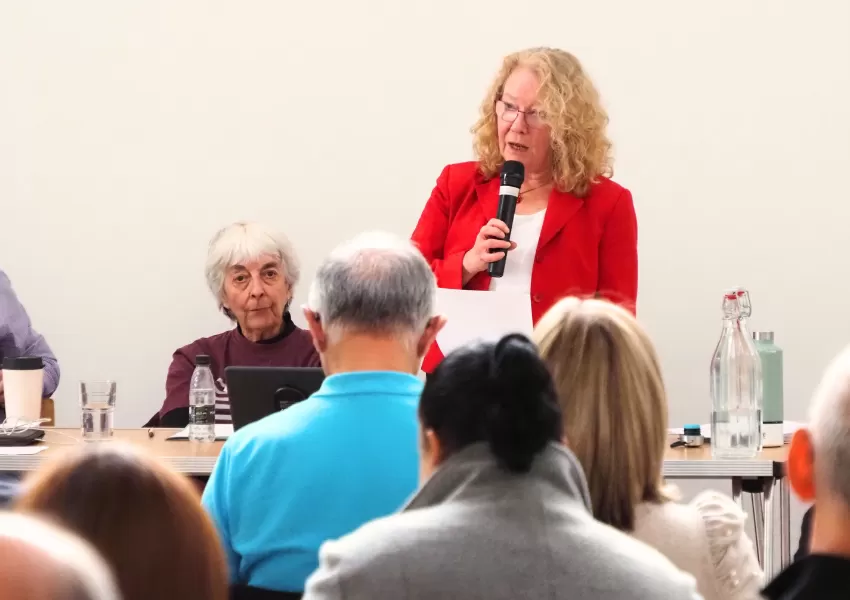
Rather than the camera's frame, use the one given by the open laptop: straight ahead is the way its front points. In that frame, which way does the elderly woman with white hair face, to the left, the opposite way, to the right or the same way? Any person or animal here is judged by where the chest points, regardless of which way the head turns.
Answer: the opposite way

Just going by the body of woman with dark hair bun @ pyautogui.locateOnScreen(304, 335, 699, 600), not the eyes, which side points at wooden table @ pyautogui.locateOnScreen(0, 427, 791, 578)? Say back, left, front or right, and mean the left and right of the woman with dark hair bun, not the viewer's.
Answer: front

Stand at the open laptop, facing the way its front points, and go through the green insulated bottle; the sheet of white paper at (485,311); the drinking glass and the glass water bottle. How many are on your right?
3

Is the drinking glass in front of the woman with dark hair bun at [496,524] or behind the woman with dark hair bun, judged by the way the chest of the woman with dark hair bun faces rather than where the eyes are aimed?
in front

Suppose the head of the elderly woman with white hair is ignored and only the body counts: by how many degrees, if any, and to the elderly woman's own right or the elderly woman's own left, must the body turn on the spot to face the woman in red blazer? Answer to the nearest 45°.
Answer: approximately 45° to the elderly woman's own left

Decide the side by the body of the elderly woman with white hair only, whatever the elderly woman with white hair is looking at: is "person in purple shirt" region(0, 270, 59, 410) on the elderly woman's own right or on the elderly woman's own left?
on the elderly woman's own right

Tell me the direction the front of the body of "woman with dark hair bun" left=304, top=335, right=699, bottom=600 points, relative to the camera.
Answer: away from the camera

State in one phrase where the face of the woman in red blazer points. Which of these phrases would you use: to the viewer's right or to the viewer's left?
to the viewer's left

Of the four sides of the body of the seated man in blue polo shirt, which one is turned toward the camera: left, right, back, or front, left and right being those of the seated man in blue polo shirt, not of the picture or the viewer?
back

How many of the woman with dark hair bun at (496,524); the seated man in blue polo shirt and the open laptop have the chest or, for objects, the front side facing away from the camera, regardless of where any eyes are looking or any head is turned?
3

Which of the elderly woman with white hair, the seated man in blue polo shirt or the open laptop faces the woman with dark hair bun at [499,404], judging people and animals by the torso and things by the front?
the elderly woman with white hair

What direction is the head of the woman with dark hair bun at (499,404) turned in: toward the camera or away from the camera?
away from the camera

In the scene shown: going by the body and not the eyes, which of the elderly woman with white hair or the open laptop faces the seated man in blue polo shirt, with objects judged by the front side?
the elderly woman with white hair

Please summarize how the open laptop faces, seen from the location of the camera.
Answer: facing away from the viewer

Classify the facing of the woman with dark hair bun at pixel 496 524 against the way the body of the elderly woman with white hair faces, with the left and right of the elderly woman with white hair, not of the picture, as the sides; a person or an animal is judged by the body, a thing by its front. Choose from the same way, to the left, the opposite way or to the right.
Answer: the opposite way

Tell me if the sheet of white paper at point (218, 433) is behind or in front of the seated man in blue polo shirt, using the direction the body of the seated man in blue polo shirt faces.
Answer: in front

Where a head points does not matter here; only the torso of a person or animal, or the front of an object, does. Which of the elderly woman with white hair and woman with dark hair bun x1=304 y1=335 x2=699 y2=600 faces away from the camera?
the woman with dark hair bun

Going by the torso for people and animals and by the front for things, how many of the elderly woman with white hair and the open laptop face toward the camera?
1

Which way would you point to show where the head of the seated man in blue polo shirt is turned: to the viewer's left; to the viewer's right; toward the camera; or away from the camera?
away from the camera

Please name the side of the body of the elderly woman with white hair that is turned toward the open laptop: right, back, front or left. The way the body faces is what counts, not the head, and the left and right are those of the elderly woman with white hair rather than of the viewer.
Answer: front
